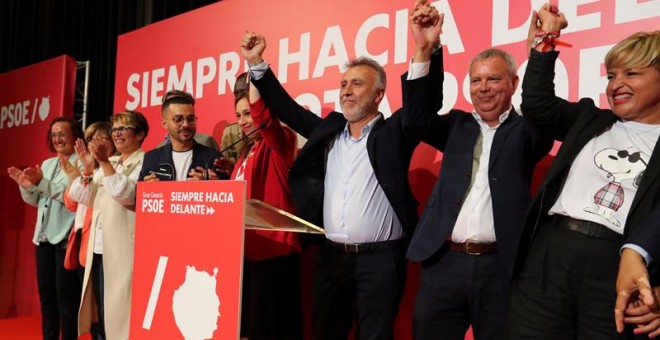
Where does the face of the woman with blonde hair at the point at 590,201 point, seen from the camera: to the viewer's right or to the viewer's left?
to the viewer's left

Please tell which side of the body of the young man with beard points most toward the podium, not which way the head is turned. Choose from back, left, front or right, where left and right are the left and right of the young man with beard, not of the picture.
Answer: front

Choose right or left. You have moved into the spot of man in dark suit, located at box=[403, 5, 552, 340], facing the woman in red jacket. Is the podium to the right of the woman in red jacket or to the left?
left

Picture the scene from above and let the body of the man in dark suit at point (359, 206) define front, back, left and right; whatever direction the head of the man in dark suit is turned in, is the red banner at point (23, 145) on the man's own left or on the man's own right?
on the man's own right

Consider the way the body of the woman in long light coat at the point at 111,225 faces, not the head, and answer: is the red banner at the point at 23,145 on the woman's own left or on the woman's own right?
on the woman's own right

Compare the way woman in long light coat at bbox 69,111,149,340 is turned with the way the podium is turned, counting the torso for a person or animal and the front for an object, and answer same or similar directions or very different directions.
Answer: same or similar directions

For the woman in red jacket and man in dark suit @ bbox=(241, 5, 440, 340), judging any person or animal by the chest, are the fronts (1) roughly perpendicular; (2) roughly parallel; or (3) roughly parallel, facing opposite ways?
roughly parallel

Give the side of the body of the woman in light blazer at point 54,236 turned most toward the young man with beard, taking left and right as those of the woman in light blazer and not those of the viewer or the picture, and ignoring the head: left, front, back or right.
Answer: left

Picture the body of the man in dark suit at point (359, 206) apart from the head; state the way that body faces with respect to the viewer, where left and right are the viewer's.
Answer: facing the viewer and to the left of the viewer

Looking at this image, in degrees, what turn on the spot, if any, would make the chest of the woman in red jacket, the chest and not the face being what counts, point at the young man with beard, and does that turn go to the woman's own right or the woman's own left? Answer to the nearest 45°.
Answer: approximately 90° to the woman's own right

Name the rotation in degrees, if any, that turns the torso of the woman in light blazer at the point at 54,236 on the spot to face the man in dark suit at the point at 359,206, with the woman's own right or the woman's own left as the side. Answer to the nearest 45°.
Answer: approximately 90° to the woman's own left

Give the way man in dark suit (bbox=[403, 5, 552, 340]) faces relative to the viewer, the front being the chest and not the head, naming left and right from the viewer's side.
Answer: facing the viewer

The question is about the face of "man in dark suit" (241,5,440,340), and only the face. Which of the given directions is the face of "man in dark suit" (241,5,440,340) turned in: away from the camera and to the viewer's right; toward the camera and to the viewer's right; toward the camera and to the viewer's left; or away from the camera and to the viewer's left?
toward the camera and to the viewer's left

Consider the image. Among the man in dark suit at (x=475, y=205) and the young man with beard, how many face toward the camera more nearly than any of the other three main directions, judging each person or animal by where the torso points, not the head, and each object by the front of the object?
2

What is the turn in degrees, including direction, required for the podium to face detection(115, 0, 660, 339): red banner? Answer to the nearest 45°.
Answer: approximately 180°

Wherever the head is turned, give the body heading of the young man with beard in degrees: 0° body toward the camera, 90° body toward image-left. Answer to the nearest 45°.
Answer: approximately 0°

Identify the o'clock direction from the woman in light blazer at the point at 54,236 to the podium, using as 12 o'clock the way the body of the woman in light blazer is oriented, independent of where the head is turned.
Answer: The podium is roughly at 10 o'clock from the woman in light blazer.
